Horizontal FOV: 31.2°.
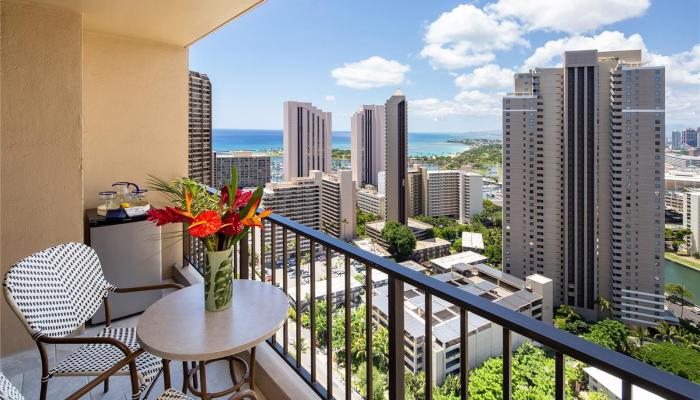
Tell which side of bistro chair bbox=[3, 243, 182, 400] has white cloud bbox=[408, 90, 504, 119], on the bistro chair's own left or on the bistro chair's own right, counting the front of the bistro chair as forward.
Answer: on the bistro chair's own left

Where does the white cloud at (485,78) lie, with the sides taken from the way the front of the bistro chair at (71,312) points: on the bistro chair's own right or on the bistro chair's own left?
on the bistro chair's own left

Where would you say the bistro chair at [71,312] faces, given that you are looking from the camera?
facing the viewer and to the right of the viewer

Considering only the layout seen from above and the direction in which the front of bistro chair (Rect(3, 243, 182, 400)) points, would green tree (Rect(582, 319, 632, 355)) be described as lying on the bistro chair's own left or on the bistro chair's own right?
on the bistro chair's own left

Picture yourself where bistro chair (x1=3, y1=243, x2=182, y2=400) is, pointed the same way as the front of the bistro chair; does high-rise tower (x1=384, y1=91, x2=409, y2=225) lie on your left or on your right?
on your left

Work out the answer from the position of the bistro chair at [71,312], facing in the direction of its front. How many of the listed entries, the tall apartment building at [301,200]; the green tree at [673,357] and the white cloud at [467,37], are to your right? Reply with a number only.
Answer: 0

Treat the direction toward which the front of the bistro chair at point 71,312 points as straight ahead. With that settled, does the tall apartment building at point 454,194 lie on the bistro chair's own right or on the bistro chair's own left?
on the bistro chair's own left

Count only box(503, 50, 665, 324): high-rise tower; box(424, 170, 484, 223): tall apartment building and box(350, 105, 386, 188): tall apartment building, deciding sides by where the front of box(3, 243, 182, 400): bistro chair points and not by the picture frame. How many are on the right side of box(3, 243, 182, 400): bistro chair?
0
